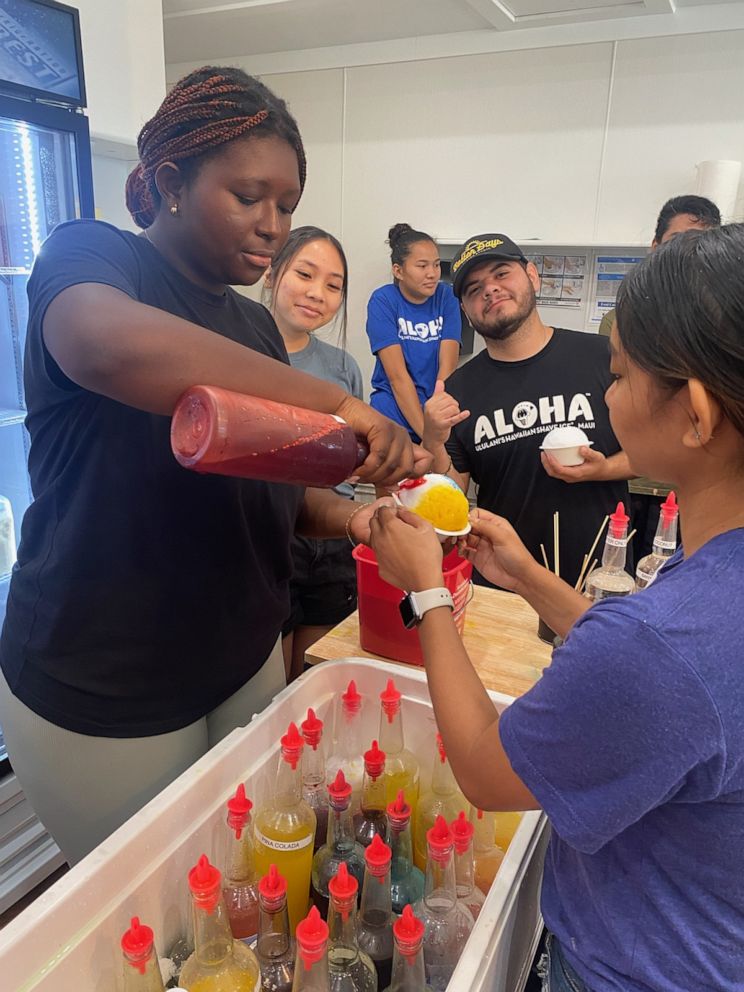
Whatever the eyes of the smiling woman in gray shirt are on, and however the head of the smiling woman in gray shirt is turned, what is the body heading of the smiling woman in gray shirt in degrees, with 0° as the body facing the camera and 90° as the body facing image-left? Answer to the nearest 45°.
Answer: approximately 0°

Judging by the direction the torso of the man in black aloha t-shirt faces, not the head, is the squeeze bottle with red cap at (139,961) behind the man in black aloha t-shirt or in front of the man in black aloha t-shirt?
in front

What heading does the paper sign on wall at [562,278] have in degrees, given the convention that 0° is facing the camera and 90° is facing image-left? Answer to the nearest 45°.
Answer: approximately 0°

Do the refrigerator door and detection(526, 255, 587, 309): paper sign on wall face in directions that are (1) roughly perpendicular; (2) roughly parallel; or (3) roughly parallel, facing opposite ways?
roughly perpendicular

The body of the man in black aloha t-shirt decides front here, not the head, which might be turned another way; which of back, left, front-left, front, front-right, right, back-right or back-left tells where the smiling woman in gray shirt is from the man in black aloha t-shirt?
right

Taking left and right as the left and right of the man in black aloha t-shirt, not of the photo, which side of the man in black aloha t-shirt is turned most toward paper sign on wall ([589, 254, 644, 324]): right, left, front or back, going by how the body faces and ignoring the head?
back

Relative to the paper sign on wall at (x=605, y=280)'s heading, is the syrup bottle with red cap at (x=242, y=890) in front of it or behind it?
in front

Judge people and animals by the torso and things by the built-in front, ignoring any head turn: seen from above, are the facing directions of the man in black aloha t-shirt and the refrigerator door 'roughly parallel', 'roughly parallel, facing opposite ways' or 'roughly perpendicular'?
roughly perpendicular

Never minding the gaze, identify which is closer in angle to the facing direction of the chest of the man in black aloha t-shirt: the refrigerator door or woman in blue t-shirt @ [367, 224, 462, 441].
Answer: the refrigerator door

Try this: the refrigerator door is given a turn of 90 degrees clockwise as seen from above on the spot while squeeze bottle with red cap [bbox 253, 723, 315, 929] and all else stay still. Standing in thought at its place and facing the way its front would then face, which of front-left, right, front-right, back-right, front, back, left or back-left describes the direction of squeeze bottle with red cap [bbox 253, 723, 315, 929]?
front-left

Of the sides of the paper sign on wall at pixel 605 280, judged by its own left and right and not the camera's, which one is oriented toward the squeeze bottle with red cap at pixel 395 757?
front
